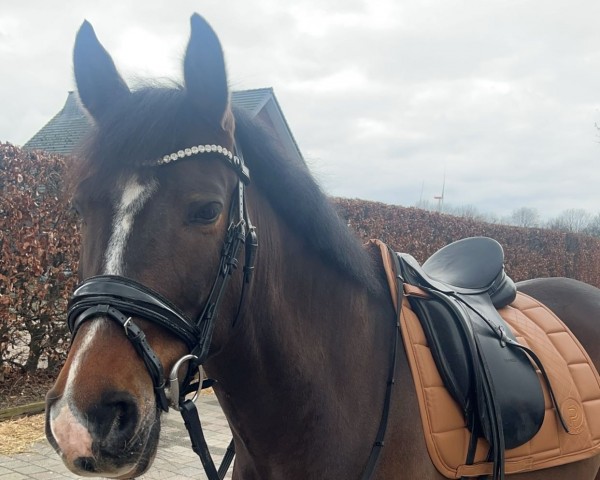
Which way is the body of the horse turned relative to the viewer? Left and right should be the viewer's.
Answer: facing the viewer and to the left of the viewer

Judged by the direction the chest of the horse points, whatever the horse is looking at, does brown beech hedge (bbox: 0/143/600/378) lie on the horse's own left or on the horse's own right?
on the horse's own right
